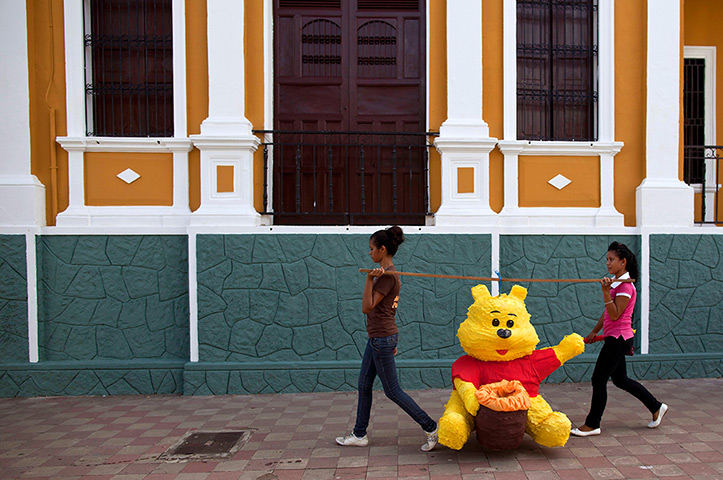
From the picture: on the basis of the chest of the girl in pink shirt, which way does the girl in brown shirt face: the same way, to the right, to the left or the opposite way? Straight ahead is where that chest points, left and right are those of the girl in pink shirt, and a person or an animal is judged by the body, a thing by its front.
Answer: the same way

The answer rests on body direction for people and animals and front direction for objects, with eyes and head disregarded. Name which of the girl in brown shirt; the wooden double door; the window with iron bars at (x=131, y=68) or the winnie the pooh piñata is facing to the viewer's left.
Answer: the girl in brown shirt

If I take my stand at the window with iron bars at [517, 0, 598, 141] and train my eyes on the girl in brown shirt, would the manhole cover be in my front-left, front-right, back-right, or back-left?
front-right

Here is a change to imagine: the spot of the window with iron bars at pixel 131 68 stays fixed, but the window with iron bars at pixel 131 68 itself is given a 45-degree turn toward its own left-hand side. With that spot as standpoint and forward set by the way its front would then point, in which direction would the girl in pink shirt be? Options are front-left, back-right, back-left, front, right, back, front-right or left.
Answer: front

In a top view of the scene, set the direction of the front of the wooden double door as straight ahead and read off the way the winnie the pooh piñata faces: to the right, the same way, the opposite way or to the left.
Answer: the same way

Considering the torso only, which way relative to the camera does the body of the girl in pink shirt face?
to the viewer's left

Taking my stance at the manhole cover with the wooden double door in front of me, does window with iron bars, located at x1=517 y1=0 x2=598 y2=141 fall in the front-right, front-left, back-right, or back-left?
front-right

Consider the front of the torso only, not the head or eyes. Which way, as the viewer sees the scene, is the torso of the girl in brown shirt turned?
to the viewer's left

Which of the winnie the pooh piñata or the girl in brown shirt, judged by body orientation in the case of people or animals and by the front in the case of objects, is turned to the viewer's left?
the girl in brown shirt

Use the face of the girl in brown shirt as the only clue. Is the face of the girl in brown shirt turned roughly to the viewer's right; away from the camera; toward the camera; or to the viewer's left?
to the viewer's left

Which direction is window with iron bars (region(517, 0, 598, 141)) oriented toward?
toward the camera

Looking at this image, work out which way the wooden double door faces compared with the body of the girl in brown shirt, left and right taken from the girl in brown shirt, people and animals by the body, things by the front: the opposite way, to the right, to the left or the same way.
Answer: to the left

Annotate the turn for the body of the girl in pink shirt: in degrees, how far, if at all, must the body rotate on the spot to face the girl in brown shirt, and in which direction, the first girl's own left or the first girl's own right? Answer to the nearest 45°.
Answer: approximately 45° to the first girl's own left

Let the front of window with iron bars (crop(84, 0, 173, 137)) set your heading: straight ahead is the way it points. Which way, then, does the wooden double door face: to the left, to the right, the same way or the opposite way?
the same way

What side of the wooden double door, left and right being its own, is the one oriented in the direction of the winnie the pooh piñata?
front

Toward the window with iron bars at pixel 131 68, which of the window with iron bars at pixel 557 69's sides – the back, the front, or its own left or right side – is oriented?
right
